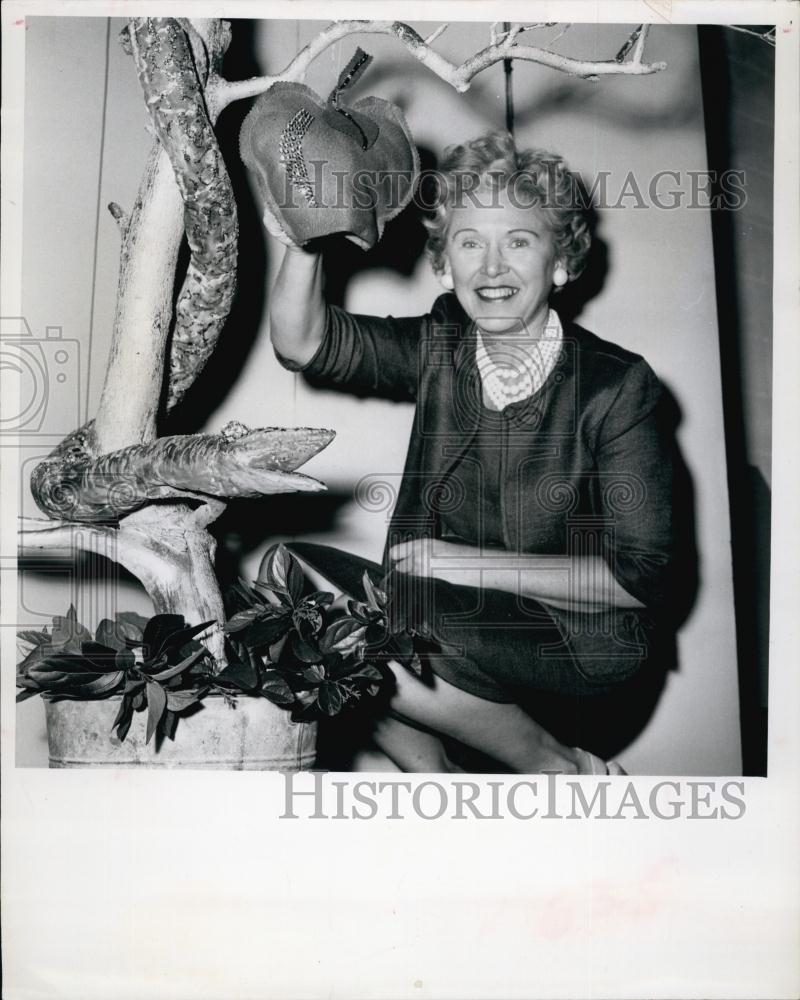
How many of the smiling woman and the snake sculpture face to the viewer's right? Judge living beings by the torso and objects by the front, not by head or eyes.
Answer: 1

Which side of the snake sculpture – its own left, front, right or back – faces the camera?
right

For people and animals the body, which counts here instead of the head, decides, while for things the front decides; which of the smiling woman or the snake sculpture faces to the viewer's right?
the snake sculpture

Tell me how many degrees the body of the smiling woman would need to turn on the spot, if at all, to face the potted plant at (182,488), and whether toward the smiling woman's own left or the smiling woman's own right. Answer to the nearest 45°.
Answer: approximately 45° to the smiling woman's own right

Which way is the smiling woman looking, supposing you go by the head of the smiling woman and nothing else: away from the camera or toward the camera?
toward the camera

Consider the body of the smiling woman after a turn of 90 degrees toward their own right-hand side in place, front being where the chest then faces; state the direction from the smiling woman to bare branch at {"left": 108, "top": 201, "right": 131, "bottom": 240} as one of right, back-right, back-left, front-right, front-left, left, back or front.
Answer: front-left

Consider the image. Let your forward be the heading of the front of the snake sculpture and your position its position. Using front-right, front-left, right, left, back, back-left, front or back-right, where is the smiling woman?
front
